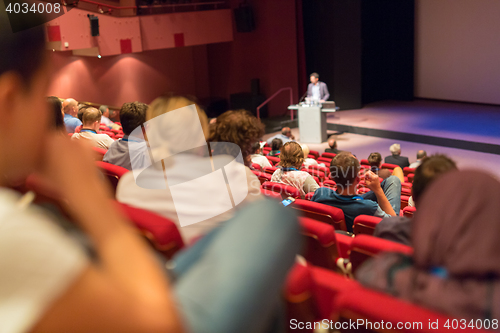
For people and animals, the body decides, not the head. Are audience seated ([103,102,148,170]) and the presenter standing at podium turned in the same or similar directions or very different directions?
very different directions

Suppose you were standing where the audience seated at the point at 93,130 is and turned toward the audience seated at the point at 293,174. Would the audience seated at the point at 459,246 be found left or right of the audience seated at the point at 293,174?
right

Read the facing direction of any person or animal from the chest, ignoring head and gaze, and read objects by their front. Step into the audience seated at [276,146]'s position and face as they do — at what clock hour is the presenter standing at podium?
The presenter standing at podium is roughly at 11 o'clock from the audience seated.

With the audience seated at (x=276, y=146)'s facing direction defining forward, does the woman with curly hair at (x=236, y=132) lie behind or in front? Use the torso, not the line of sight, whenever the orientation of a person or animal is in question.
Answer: behind

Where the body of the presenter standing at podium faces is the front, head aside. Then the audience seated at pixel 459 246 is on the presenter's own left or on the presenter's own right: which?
on the presenter's own left

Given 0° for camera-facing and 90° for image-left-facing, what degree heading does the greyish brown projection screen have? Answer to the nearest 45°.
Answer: approximately 45°

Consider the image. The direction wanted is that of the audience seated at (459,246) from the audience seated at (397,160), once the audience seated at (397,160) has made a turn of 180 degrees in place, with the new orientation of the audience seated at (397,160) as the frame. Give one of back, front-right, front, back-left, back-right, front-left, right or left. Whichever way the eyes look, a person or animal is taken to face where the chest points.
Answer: front-left

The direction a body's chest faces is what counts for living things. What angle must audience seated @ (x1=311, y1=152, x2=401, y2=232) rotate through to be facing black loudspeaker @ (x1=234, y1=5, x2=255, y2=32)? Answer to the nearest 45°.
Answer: approximately 45° to their left

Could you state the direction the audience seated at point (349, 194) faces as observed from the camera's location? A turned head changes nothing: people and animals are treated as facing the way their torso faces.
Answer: facing away from the viewer and to the right of the viewer

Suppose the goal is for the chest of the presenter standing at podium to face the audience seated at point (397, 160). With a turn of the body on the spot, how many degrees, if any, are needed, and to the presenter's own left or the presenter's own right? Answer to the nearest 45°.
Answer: approximately 45° to the presenter's own left
